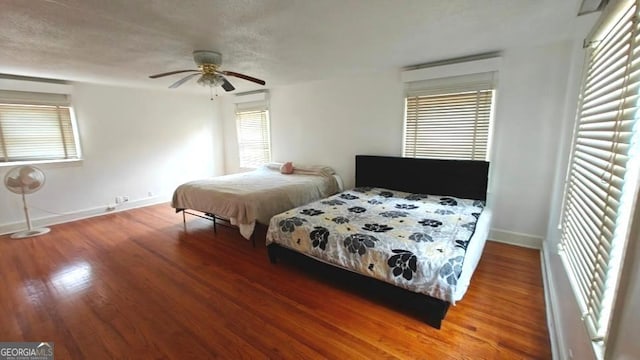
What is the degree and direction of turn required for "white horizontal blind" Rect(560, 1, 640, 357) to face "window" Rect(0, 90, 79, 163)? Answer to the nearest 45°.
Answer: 0° — it already faces it

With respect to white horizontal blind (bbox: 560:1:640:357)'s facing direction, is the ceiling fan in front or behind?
in front

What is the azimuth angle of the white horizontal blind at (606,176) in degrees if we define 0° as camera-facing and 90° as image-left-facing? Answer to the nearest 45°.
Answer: approximately 90°

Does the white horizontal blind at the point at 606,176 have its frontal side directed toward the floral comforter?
yes

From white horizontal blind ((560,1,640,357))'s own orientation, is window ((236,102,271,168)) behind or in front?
in front

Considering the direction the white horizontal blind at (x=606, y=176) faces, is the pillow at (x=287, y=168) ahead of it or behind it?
ahead
